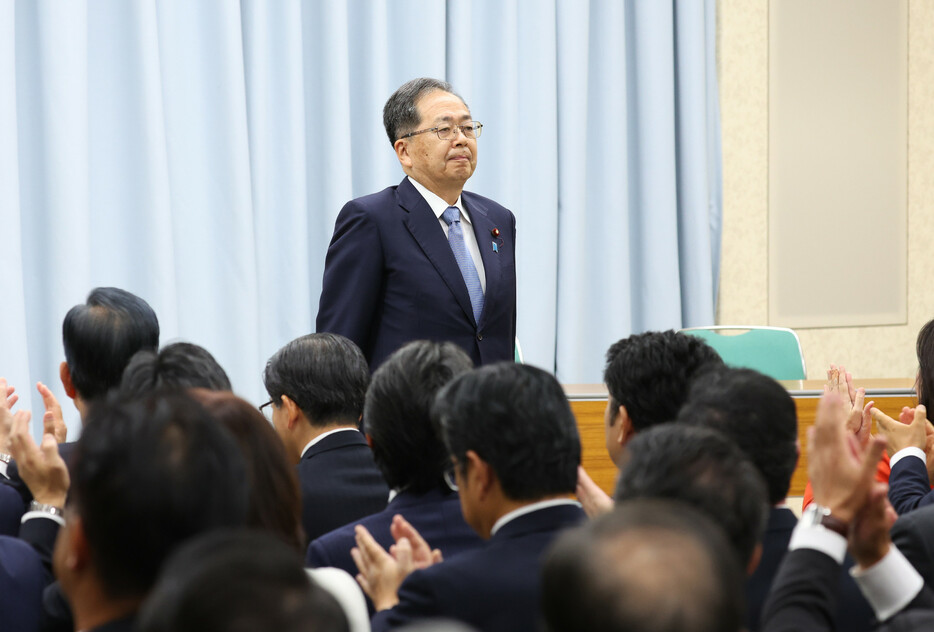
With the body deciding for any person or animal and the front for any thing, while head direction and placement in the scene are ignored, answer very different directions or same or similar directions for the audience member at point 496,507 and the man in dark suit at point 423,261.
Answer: very different directions

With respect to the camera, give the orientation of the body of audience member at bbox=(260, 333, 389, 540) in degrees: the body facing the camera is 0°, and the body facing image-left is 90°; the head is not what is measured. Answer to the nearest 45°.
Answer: approximately 135°

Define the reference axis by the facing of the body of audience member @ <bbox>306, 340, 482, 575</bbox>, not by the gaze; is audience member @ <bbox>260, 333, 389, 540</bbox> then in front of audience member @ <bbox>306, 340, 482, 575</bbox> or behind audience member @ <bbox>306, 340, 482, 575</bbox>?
in front

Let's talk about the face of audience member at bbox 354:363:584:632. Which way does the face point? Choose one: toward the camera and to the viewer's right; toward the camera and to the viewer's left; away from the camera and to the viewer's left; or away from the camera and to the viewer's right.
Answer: away from the camera and to the viewer's left

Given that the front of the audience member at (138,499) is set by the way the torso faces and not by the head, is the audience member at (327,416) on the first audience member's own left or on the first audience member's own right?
on the first audience member's own right

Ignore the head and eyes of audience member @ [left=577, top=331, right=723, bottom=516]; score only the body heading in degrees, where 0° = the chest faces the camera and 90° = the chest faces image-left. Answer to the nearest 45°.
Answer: approximately 135°

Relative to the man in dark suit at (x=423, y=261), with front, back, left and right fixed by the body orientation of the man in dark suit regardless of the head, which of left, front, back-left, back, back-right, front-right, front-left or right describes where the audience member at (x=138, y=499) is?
front-right

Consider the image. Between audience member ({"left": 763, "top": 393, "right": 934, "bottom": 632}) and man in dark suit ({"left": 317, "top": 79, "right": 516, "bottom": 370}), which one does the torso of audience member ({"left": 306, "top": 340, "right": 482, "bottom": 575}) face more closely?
the man in dark suit

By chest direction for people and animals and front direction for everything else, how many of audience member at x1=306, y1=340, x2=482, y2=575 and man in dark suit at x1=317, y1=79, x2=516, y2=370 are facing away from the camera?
1

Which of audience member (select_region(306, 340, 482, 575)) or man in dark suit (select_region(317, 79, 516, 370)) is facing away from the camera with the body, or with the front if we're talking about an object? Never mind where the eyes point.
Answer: the audience member

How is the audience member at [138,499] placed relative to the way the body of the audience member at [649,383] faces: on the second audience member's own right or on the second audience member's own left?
on the second audience member's own left

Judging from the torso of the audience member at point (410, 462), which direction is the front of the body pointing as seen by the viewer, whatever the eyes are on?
away from the camera

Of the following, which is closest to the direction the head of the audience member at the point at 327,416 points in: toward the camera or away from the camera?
away from the camera

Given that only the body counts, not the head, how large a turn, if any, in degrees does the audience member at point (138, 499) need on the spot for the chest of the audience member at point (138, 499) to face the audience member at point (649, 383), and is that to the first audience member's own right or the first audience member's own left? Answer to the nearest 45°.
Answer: approximately 90° to the first audience member's own right
